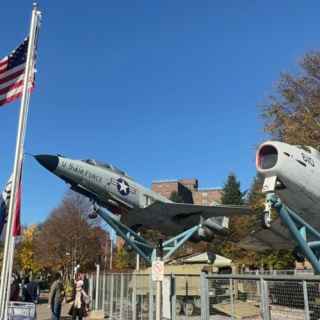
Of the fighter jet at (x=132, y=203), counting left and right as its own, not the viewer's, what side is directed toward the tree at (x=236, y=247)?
back

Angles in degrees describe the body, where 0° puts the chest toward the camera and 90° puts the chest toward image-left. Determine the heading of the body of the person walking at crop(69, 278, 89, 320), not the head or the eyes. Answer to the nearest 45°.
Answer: approximately 0°

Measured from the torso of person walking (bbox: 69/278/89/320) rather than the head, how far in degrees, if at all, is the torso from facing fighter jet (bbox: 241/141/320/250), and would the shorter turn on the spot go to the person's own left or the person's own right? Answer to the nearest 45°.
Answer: approximately 45° to the person's own left

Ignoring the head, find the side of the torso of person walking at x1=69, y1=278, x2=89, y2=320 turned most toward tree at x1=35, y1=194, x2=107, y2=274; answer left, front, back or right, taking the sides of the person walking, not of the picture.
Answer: back

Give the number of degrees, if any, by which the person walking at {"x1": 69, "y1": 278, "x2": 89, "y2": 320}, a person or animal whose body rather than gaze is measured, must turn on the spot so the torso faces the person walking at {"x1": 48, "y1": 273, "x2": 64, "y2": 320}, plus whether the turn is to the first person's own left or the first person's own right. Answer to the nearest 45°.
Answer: approximately 45° to the first person's own right

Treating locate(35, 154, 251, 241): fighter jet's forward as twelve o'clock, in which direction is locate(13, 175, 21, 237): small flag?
The small flag is roughly at 11 o'clock from the fighter jet.

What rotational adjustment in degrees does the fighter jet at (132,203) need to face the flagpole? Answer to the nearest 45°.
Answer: approximately 45° to its left

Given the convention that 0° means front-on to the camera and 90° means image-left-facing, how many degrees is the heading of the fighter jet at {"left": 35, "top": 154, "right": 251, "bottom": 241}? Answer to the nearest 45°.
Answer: approximately 45°
